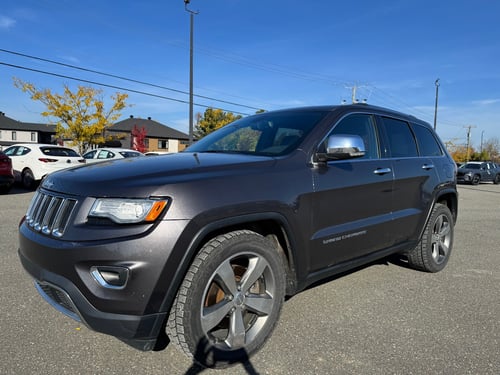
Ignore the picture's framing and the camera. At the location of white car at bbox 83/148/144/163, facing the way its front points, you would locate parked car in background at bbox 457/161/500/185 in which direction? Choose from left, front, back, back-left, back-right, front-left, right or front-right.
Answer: back-right

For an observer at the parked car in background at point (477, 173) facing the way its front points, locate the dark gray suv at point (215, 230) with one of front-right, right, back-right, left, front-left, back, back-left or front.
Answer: front-left

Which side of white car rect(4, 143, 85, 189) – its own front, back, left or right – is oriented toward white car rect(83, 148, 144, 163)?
right

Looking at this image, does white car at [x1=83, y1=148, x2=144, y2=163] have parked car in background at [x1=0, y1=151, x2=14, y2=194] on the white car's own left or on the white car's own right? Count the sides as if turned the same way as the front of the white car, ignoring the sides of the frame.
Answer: on the white car's own left

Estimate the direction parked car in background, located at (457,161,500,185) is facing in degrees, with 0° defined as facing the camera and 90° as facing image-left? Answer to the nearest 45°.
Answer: approximately 45°

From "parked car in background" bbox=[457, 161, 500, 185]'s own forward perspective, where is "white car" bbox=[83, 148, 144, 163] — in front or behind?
in front

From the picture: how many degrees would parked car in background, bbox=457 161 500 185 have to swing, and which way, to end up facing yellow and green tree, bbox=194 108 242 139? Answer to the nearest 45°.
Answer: approximately 45° to its right

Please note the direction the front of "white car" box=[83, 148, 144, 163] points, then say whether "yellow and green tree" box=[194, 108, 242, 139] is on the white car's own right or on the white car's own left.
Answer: on the white car's own right

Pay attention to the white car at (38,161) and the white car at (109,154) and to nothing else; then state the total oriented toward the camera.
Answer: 0

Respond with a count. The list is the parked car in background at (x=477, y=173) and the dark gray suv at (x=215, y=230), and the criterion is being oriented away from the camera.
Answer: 0

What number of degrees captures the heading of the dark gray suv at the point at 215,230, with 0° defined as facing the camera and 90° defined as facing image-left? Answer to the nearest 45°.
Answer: approximately 45°

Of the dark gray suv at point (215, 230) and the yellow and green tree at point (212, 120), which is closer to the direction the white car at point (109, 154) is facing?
the yellow and green tree

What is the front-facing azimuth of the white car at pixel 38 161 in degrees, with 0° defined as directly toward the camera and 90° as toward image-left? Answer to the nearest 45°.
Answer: approximately 135°

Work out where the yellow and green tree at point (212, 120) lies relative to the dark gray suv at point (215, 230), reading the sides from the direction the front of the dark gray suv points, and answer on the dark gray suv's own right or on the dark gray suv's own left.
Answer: on the dark gray suv's own right
